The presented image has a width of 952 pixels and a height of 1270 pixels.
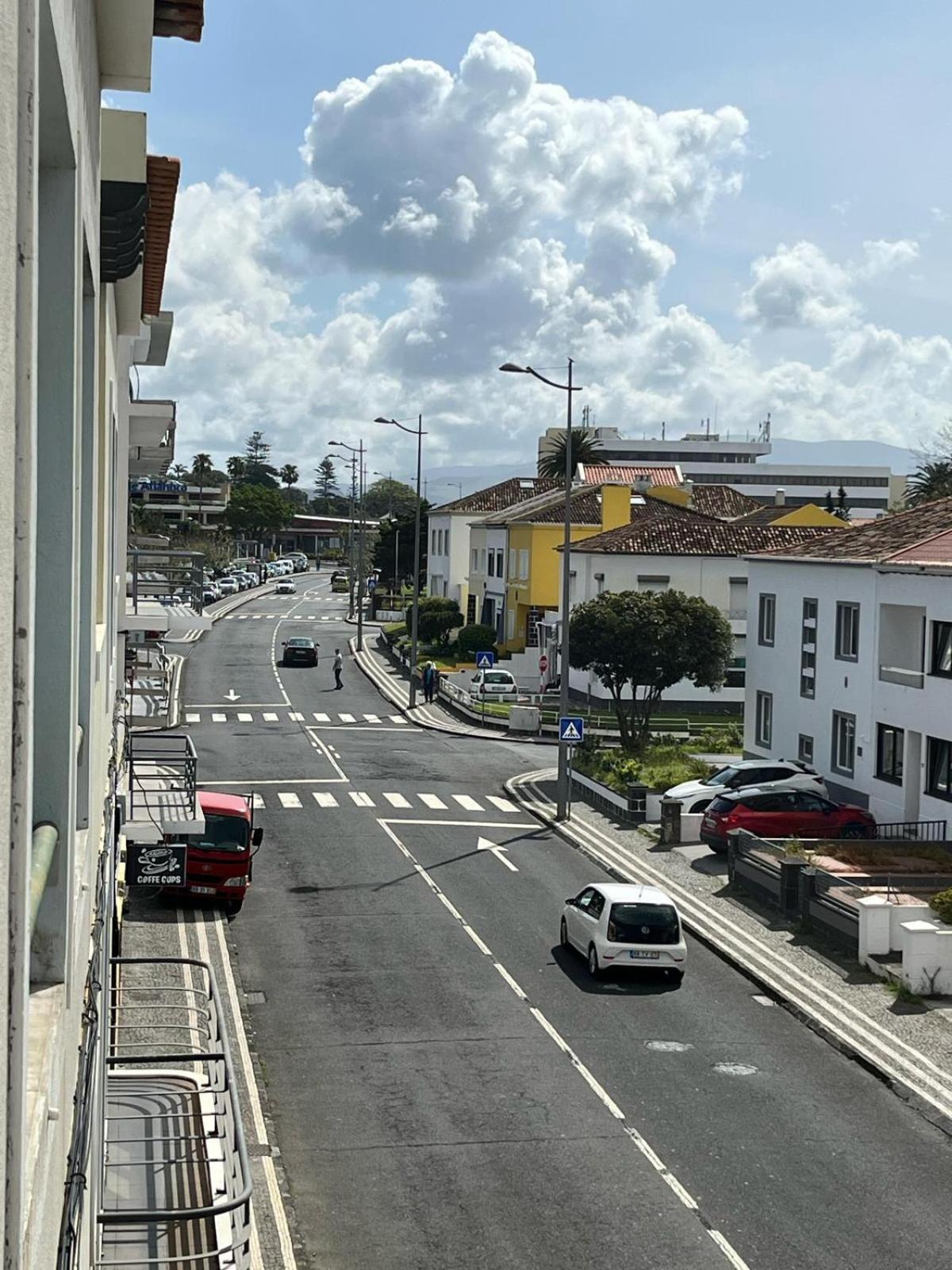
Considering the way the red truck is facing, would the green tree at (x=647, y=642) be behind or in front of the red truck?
behind

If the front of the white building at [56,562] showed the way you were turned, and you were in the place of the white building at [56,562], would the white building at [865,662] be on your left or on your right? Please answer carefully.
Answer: on your left

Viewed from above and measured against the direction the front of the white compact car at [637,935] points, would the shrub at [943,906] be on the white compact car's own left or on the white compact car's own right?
on the white compact car's own right

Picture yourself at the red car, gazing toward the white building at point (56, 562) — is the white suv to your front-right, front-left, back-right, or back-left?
back-right

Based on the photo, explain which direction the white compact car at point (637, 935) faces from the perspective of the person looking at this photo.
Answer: facing away from the viewer and to the left of the viewer

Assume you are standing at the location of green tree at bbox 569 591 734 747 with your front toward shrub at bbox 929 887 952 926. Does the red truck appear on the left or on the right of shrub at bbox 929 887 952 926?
right

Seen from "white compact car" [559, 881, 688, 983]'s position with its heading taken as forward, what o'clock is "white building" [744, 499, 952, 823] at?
The white building is roughly at 2 o'clock from the white compact car.

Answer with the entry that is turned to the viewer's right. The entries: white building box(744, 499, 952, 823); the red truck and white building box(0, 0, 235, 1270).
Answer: white building box(0, 0, 235, 1270)

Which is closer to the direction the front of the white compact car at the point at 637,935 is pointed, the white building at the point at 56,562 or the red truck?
the red truck

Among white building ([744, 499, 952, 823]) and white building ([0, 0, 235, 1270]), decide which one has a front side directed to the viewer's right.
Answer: white building ([0, 0, 235, 1270])
